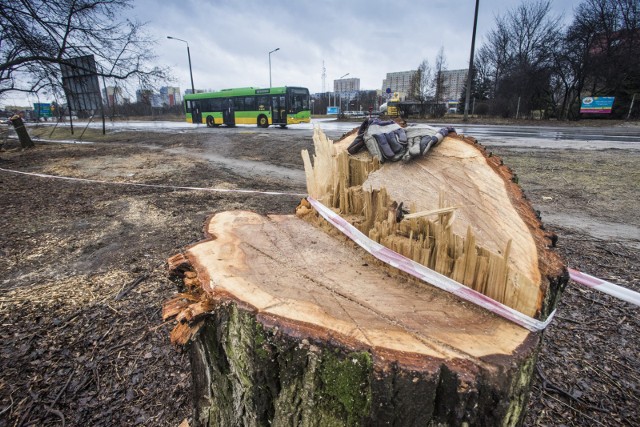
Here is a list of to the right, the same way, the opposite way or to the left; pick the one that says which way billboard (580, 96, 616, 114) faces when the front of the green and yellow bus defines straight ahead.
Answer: to the right

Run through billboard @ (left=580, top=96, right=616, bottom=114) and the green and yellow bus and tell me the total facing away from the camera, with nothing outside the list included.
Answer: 0

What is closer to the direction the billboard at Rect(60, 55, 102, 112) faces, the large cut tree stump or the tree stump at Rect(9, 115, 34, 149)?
the tree stump

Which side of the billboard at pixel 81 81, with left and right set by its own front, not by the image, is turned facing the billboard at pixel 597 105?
right

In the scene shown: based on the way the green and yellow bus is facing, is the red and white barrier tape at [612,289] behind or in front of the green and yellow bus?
in front

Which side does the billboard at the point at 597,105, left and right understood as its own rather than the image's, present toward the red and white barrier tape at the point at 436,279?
front

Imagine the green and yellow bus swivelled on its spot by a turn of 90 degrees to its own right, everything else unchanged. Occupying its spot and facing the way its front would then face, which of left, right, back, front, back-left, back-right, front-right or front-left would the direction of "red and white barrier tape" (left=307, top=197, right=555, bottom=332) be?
front-left

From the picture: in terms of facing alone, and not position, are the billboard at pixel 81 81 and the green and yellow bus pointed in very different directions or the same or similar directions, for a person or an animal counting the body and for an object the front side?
very different directions

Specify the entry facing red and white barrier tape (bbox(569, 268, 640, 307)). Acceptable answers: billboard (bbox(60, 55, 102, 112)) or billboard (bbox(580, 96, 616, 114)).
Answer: billboard (bbox(580, 96, 616, 114))

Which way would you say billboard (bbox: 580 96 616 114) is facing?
toward the camera

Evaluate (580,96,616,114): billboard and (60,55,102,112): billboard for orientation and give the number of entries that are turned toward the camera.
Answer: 1

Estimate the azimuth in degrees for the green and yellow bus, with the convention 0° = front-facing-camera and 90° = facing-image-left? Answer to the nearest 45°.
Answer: approximately 315°

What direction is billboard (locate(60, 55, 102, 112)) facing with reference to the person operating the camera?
facing away from the viewer

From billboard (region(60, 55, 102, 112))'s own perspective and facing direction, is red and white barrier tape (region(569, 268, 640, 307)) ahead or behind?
behind

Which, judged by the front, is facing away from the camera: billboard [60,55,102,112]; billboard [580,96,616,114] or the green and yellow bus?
billboard [60,55,102,112]

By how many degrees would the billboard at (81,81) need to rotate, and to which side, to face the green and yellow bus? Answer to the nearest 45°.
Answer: approximately 90° to its right

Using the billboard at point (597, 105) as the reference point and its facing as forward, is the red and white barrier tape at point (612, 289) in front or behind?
in front

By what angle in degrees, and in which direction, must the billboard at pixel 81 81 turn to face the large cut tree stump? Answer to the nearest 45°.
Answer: approximately 180°

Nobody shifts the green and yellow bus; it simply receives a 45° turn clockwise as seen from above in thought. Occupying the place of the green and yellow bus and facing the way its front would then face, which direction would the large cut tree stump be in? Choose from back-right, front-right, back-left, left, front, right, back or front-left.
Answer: front
